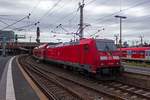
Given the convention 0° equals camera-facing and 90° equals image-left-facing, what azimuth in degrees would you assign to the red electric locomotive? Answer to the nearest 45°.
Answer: approximately 315°
